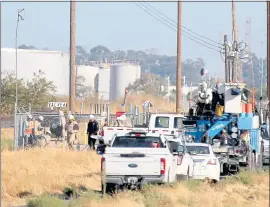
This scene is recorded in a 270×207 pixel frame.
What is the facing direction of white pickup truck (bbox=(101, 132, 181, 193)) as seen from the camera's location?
facing away from the viewer

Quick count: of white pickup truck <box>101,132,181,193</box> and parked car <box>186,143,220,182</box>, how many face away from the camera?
2

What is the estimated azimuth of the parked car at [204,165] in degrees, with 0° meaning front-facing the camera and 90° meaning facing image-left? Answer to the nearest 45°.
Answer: approximately 180°

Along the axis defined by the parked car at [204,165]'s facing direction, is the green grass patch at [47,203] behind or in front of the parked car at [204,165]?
behind

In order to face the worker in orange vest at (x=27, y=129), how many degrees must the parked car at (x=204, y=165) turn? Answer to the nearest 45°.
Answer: approximately 45° to its left

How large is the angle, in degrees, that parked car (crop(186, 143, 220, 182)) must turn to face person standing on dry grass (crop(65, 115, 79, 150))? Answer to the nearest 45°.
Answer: approximately 45° to its left

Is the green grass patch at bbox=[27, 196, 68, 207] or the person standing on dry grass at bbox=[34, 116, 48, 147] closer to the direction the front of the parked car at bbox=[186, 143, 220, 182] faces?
the person standing on dry grass
